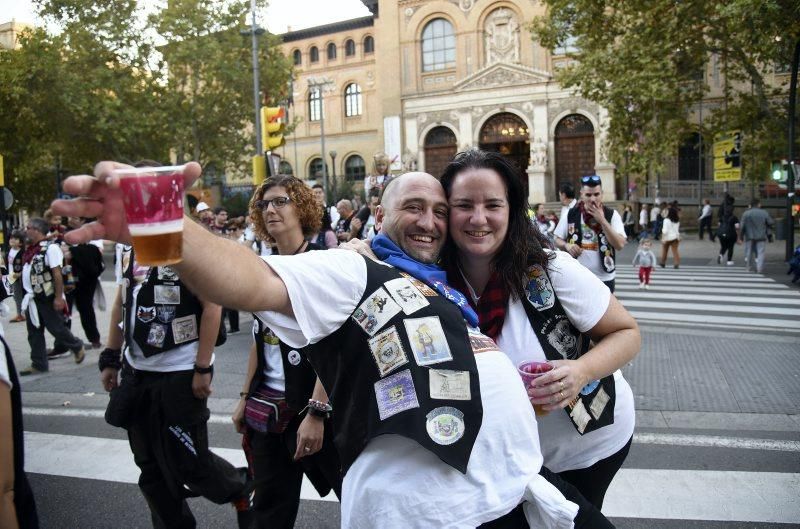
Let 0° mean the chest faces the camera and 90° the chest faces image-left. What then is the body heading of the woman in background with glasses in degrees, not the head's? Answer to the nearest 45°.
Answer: approximately 45°

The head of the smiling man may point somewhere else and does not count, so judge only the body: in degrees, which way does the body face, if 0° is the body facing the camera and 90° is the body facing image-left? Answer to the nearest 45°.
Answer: approximately 315°

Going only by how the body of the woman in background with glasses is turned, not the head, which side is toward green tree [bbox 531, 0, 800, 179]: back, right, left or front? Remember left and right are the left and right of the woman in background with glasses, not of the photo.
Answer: back

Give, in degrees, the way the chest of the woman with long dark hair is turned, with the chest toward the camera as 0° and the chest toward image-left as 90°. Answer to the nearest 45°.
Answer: approximately 45°

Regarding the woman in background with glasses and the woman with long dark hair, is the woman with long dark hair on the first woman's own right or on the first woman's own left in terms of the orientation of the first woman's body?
on the first woman's own left

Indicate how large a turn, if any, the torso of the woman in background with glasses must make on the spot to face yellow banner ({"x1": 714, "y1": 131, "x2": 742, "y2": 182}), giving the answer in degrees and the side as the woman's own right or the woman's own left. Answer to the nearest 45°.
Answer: approximately 180°
